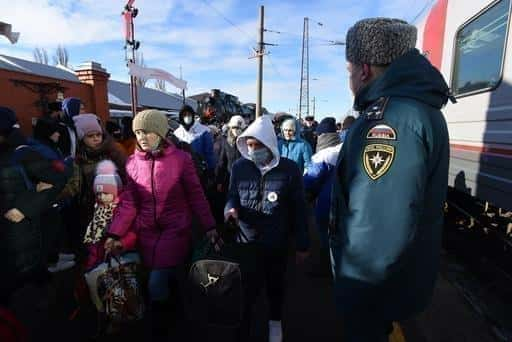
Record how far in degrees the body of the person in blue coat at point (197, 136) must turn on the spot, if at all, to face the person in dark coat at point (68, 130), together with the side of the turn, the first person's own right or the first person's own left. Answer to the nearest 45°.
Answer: approximately 90° to the first person's own right

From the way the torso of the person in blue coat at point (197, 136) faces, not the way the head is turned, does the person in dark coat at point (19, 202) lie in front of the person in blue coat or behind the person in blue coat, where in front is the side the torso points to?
in front

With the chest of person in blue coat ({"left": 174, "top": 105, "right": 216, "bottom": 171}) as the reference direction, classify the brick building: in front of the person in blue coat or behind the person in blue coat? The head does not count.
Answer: behind

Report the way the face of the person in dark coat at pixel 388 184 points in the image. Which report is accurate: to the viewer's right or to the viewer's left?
to the viewer's left

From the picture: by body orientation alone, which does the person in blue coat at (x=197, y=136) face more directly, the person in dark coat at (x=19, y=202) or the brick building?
the person in dark coat

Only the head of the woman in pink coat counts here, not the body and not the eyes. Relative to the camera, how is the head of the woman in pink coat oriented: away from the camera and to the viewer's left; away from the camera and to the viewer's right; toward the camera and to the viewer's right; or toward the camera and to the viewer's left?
toward the camera and to the viewer's left

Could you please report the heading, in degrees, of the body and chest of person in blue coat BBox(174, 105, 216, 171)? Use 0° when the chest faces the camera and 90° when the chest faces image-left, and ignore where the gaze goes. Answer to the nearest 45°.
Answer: approximately 0°

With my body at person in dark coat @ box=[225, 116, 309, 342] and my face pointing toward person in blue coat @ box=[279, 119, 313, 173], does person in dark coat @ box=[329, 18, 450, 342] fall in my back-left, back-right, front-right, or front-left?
back-right

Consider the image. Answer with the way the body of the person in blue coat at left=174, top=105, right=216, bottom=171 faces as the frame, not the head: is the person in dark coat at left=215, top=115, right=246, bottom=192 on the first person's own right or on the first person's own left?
on the first person's own left

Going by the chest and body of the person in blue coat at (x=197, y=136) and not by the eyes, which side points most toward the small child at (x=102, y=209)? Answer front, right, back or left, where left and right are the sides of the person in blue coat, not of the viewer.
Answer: front

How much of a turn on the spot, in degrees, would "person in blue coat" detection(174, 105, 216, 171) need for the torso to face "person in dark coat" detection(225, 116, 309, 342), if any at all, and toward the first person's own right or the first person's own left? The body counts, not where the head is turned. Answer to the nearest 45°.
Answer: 0° — they already face them

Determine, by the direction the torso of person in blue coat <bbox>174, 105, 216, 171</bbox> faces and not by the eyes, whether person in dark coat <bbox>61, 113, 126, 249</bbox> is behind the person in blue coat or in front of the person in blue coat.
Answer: in front

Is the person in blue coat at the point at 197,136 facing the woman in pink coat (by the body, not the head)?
yes
